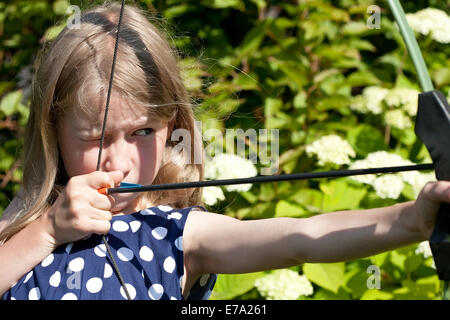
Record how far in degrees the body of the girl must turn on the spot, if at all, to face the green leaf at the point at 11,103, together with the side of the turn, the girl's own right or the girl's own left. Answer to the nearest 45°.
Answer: approximately 135° to the girl's own right

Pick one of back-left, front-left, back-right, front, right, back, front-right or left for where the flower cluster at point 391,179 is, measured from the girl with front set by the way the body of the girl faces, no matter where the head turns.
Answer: back-left

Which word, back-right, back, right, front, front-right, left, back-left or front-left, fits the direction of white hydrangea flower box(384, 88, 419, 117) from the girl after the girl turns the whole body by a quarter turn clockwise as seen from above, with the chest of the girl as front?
back-right

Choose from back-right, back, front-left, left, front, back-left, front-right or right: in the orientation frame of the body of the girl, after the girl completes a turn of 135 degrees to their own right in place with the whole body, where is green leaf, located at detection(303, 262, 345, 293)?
right

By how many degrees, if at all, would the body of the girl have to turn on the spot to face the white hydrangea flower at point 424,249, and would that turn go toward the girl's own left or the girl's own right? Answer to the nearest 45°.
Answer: approximately 135° to the girl's own left

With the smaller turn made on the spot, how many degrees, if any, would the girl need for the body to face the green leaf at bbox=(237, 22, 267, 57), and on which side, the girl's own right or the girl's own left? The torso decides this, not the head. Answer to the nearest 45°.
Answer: approximately 180°

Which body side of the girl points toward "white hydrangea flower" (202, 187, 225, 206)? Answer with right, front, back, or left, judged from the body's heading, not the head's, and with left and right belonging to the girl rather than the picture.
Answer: back

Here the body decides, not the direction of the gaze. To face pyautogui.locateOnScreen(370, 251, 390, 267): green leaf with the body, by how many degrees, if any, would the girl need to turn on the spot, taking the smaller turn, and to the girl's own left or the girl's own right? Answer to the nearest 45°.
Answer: approximately 135° to the girl's own left

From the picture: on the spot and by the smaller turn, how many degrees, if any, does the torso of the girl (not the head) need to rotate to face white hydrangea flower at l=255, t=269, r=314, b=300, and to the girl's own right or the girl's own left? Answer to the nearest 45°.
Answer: approximately 135° to the girl's own left

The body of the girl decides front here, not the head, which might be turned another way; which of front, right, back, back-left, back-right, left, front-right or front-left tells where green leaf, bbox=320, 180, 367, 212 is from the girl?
back-left

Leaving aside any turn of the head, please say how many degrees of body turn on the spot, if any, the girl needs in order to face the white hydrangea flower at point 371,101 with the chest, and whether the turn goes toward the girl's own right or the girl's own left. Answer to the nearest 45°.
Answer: approximately 135° to the girl's own left

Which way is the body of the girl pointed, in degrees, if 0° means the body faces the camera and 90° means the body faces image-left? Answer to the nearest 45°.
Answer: approximately 0°

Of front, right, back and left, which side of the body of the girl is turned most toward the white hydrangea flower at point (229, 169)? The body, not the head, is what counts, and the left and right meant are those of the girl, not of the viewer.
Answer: back

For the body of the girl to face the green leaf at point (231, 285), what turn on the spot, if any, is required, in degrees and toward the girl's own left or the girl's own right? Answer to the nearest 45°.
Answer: approximately 180°
